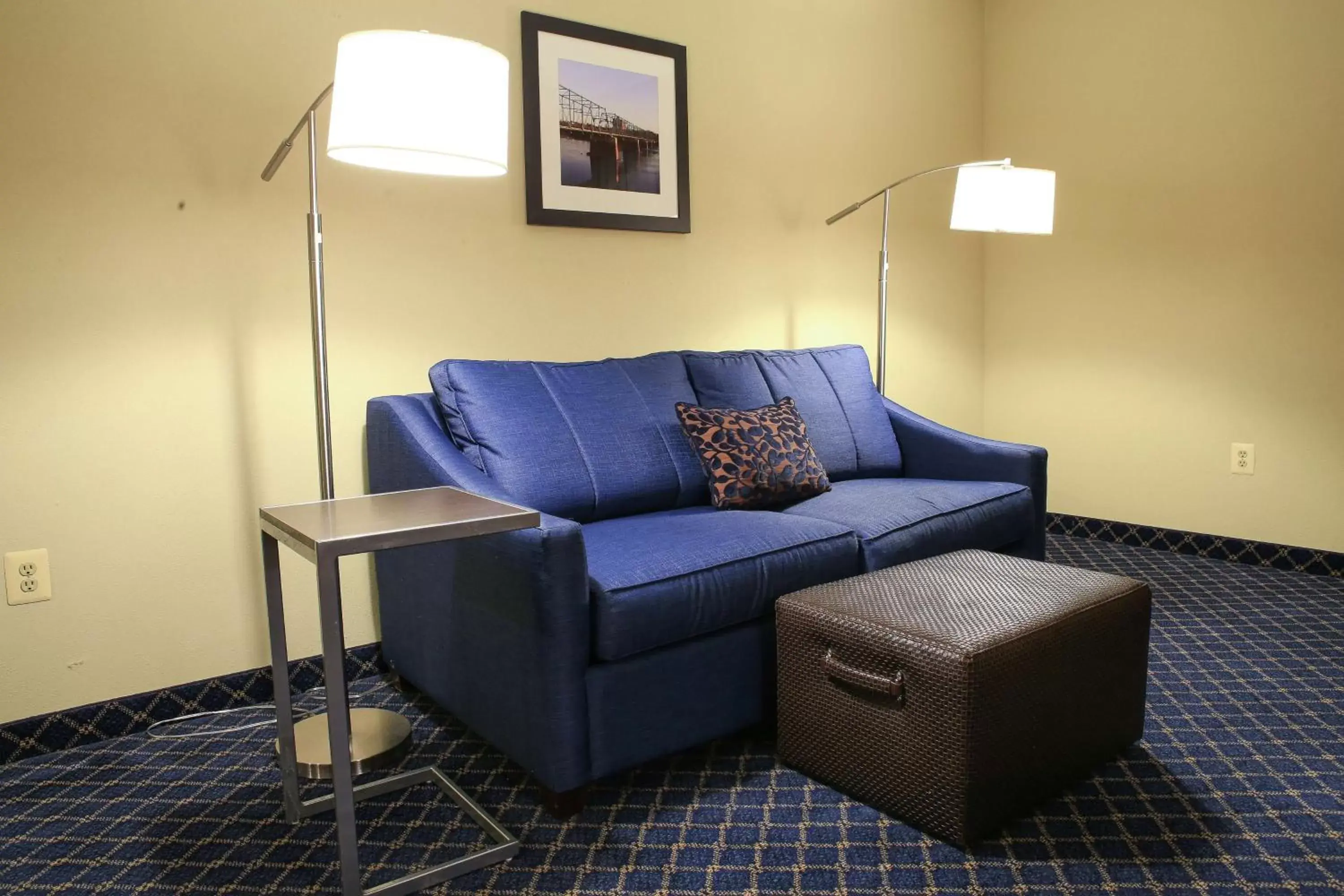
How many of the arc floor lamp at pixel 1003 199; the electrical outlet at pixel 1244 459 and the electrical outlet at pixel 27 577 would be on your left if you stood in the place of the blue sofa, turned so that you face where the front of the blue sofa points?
2

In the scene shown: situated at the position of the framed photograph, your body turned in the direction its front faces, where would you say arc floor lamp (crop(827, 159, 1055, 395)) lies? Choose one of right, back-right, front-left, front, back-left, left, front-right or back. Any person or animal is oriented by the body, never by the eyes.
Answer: front-left

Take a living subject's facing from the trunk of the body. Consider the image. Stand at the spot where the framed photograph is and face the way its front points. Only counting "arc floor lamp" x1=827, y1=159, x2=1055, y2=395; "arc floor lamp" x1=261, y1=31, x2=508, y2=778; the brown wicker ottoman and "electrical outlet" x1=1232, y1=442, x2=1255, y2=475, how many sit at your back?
0

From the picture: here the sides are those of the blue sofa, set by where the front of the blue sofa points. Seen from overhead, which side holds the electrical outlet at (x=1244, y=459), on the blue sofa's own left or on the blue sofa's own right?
on the blue sofa's own left

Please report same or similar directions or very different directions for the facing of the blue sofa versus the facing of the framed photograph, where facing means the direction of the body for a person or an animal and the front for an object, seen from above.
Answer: same or similar directions

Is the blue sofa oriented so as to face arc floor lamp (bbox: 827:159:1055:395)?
no

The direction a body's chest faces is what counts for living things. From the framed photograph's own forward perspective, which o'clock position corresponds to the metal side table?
The metal side table is roughly at 2 o'clock from the framed photograph.

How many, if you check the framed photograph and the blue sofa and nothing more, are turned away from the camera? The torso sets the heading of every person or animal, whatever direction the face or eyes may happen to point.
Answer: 0

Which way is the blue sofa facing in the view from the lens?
facing the viewer and to the right of the viewer

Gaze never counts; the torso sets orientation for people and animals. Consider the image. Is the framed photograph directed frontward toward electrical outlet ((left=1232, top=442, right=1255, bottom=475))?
no
